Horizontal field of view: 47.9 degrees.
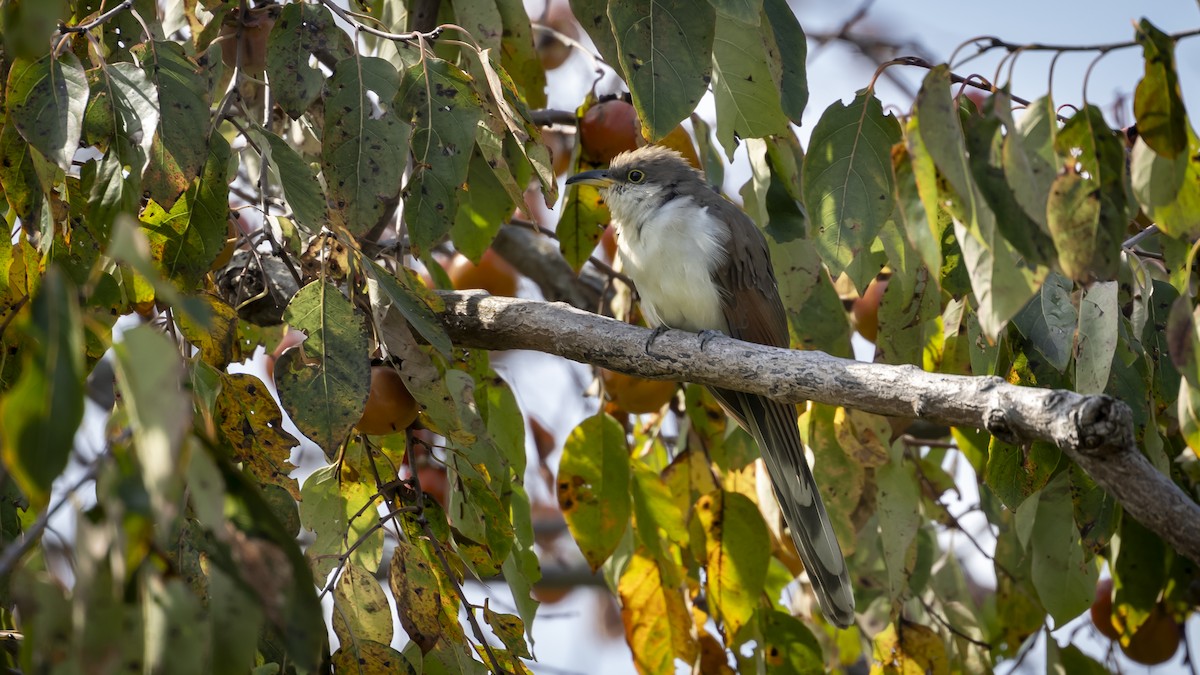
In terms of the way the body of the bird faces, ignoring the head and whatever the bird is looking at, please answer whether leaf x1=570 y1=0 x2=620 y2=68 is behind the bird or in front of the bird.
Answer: in front

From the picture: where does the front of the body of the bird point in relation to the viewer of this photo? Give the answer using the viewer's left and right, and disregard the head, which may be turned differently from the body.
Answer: facing the viewer and to the left of the viewer
